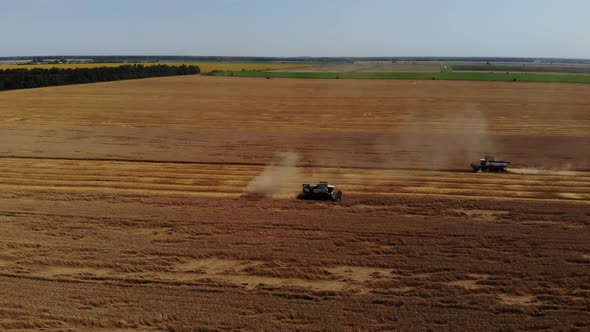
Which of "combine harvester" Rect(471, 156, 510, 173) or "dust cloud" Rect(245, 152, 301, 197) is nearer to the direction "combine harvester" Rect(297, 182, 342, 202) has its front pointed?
the combine harvester

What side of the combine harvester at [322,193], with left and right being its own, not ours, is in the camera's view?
right

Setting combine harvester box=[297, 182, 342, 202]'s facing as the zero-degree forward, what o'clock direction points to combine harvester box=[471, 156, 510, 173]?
combine harvester box=[471, 156, 510, 173] is roughly at 11 o'clock from combine harvester box=[297, 182, 342, 202].

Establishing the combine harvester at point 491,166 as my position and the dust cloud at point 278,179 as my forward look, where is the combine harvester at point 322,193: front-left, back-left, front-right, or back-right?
front-left

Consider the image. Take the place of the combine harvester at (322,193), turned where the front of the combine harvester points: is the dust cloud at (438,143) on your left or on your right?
on your left

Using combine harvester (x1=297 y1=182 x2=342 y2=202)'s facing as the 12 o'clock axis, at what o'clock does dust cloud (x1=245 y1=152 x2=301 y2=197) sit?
The dust cloud is roughly at 6 o'clock from the combine harvester.

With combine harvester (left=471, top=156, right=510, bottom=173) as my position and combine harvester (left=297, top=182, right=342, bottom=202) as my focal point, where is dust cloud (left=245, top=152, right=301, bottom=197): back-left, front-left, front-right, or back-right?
front-right
